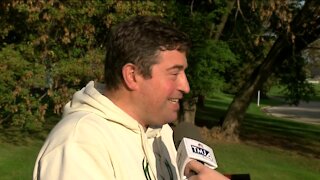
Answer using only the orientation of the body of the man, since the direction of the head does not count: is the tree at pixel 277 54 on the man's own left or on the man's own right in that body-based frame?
on the man's own left

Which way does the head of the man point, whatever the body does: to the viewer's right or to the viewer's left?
to the viewer's right

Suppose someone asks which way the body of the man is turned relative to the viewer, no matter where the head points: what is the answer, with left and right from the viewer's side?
facing the viewer and to the right of the viewer
